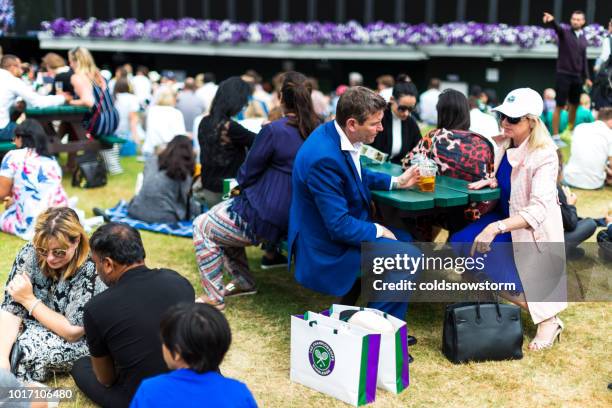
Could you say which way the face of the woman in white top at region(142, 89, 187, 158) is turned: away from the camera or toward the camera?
away from the camera

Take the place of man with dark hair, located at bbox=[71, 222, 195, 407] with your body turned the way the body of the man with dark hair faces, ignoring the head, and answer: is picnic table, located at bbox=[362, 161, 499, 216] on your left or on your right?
on your right

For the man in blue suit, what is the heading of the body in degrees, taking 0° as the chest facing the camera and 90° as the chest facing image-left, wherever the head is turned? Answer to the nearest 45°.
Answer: approximately 270°

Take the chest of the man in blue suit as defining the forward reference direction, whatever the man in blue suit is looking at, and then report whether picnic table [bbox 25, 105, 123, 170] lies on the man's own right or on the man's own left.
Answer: on the man's own left

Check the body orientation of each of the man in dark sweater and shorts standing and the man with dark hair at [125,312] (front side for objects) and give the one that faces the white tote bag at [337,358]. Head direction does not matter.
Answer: the man in dark sweater and shorts standing

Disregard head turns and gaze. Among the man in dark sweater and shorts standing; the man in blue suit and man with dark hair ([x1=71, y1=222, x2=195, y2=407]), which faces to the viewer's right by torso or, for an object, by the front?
the man in blue suit
